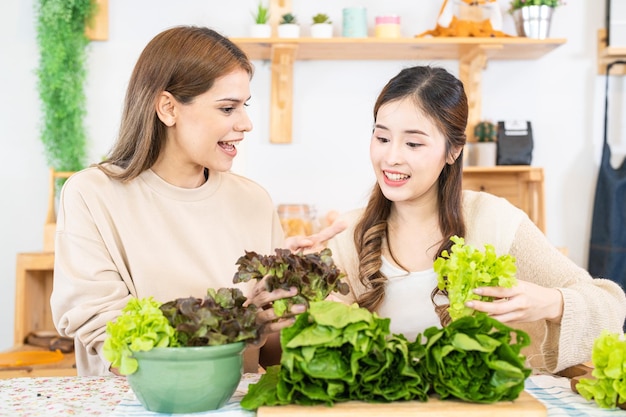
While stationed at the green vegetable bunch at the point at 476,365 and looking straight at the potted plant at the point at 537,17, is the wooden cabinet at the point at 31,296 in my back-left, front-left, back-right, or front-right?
front-left

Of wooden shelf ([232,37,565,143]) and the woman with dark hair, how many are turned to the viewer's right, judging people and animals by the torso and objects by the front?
0

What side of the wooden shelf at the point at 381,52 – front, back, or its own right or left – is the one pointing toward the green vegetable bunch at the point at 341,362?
front

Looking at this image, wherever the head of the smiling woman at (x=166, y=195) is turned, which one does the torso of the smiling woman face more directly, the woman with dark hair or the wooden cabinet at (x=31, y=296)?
the woman with dark hair

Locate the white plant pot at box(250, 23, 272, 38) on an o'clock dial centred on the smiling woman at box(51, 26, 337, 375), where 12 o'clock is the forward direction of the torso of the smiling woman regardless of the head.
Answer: The white plant pot is roughly at 8 o'clock from the smiling woman.

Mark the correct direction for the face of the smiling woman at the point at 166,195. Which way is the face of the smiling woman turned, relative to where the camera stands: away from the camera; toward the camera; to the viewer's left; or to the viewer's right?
to the viewer's right

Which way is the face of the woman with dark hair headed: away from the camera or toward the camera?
toward the camera

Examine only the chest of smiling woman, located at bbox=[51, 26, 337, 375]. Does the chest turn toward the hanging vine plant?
no

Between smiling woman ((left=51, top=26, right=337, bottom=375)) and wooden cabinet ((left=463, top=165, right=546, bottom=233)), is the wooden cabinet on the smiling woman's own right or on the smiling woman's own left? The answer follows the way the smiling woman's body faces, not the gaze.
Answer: on the smiling woman's own left

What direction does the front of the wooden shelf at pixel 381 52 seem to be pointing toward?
toward the camera

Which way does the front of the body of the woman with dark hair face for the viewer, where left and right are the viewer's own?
facing the viewer and to the left of the viewer

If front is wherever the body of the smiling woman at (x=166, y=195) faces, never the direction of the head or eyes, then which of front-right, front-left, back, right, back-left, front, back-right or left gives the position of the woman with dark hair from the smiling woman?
front-left

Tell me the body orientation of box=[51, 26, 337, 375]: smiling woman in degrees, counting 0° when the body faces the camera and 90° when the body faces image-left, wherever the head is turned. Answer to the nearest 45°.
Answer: approximately 315°

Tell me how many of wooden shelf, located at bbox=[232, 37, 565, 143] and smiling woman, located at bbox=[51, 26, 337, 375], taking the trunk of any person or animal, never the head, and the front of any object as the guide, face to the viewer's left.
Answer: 0

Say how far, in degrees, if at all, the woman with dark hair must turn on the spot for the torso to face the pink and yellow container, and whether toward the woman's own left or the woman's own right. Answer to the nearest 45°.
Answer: approximately 135° to the woman's own right

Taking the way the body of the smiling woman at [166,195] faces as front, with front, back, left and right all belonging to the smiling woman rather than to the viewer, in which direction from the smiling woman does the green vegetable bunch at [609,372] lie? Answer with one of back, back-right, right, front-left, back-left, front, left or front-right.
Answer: front
